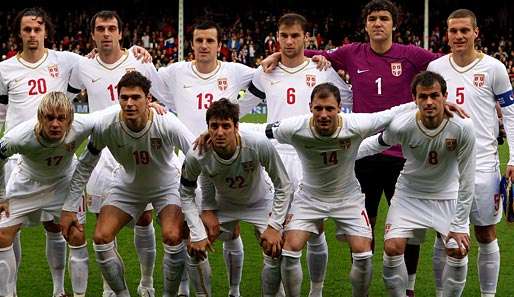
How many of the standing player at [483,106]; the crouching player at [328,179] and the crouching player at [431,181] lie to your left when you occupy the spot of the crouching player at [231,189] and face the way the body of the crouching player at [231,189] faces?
3

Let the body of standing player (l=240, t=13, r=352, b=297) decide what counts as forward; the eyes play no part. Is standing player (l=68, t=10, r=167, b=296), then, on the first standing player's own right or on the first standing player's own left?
on the first standing player's own right

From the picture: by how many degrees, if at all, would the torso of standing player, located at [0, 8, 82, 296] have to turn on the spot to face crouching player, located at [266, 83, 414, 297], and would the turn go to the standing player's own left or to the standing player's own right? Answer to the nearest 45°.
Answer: approximately 45° to the standing player's own left

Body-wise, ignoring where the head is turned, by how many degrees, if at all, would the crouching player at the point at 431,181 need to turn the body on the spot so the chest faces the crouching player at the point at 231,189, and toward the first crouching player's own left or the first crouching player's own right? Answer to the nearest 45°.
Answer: approximately 90° to the first crouching player's own right

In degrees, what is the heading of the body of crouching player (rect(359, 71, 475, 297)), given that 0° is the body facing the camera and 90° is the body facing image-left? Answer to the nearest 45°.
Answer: approximately 0°

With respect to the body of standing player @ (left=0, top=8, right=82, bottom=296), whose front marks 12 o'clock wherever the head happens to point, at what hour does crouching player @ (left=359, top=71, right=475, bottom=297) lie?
crouching player @ (left=359, top=71, right=475, bottom=297) is roughly at 10 o'clock from standing player @ (left=0, top=8, right=82, bottom=296).

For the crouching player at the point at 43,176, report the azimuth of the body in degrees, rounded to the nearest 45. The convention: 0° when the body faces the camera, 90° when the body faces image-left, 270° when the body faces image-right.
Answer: approximately 0°

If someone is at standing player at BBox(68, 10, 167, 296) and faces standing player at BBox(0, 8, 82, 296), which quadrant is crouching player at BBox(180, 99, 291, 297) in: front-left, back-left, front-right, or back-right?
back-left
